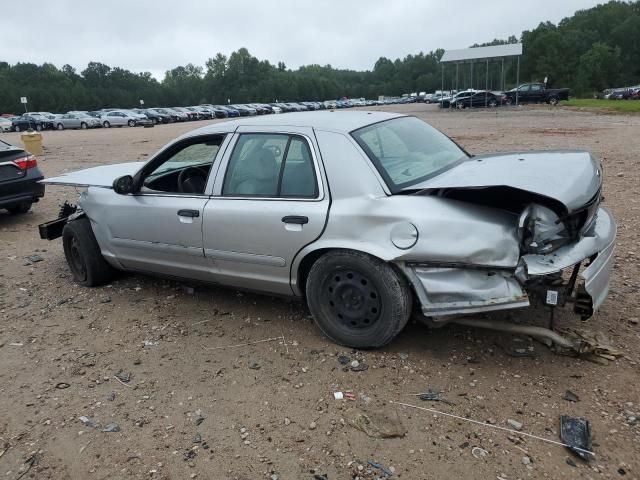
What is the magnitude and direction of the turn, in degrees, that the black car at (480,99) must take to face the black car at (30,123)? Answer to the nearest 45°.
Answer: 0° — it already faces it

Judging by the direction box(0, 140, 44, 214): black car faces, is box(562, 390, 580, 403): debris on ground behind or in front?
behind

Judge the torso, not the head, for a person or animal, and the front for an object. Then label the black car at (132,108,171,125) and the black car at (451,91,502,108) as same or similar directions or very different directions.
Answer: very different directions
